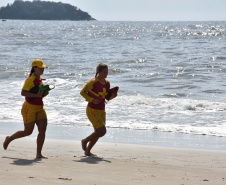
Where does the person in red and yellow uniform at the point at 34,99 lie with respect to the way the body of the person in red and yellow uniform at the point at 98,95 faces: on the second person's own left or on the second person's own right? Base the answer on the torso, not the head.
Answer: on the second person's own right

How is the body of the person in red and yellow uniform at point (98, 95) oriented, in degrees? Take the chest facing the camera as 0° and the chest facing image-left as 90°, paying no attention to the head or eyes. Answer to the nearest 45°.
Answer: approximately 315°

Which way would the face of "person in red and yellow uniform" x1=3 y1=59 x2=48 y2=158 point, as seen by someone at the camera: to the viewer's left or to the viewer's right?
to the viewer's right
